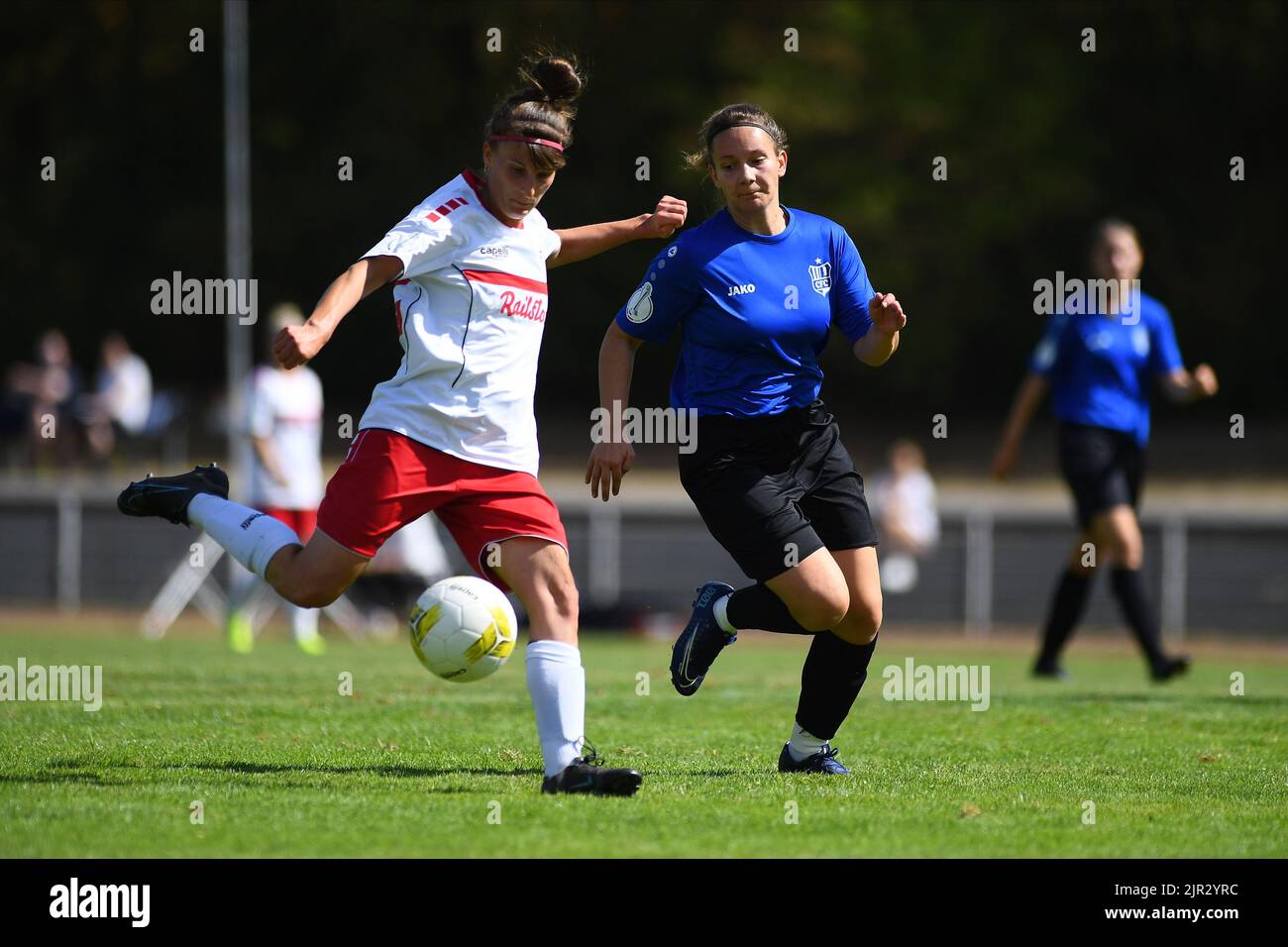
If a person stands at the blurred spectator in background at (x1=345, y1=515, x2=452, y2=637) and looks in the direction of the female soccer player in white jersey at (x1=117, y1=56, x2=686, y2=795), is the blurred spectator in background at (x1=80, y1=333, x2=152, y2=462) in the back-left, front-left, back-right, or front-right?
back-right

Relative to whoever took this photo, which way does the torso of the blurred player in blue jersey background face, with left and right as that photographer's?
facing the viewer and to the right of the viewer

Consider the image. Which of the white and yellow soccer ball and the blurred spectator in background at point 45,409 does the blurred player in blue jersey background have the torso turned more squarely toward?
the white and yellow soccer ball

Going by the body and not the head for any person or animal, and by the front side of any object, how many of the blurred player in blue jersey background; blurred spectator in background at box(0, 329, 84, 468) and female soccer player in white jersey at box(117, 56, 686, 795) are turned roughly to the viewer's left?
0

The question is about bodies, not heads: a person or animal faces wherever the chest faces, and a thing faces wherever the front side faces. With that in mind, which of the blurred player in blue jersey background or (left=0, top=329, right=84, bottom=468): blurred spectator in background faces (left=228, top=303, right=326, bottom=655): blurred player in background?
the blurred spectator in background

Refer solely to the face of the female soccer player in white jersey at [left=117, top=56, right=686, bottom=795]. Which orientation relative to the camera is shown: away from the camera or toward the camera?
toward the camera

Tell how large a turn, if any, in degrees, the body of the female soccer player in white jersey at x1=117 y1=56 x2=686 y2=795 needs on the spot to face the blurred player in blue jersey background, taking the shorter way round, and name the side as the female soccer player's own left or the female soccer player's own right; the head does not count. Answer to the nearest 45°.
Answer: approximately 90° to the female soccer player's own left

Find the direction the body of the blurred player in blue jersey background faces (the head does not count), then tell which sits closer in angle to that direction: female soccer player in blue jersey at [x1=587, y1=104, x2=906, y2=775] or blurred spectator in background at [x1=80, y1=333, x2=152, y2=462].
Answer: the female soccer player in blue jersey

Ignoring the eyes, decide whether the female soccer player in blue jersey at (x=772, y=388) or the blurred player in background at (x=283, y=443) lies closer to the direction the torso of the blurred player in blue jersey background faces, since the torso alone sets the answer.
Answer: the female soccer player in blue jersey

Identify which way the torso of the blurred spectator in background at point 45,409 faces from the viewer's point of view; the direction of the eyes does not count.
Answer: toward the camera

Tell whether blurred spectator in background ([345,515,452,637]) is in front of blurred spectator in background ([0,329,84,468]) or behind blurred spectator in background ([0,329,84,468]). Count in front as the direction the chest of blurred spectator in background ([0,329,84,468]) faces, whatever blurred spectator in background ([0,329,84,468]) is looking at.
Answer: in front
